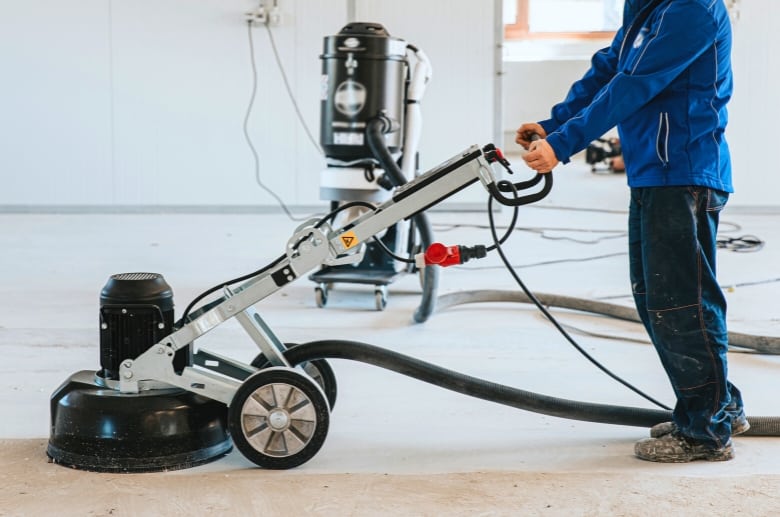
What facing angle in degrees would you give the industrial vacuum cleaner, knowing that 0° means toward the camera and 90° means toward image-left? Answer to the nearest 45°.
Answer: approximately 45°

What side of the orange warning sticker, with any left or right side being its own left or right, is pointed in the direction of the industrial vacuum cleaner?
back

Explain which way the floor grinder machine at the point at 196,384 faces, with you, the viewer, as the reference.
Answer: facing to the left of the viewer

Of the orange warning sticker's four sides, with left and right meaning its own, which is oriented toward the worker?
left

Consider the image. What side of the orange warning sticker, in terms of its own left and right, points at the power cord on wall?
back

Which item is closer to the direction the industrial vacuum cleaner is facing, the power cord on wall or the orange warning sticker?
the orange warning sticker

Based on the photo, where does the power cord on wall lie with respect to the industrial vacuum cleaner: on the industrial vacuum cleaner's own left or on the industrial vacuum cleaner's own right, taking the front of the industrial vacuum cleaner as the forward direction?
on the industrial vacuum cleaner's own right

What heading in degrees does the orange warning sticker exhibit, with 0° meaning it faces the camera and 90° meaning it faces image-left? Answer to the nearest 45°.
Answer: approximately 0°

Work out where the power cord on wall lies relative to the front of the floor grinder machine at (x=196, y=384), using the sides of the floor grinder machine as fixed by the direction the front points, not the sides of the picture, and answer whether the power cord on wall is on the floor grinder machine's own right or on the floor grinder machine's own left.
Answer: on the floor grinder machine's own right

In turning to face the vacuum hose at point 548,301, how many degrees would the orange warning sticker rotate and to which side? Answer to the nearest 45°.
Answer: approximately 135° to its left

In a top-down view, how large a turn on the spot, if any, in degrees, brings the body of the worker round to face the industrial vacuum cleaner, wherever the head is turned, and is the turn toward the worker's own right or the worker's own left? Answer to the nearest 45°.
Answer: approximately 45° to the worker's own right

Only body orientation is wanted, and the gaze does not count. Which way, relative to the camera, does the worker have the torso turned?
to the viewer's left
